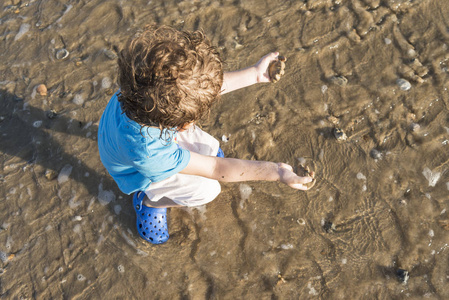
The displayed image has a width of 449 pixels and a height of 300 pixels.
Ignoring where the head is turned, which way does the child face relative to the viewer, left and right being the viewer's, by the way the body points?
facing to the right of the viewer

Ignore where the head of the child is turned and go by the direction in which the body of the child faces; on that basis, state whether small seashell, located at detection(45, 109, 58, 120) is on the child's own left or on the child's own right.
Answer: on the child's own left

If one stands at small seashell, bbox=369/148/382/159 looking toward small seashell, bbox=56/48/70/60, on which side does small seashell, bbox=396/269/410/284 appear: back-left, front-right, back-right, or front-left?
back-left

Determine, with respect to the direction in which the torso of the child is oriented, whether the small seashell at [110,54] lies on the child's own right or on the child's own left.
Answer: on the child's own left

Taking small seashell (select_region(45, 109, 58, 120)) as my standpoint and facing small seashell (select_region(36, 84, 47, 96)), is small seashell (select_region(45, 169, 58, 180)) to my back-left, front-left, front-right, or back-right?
back-left

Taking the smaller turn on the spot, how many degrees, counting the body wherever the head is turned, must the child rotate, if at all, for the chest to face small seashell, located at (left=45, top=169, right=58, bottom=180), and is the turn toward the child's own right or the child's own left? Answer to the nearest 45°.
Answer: approximately 135° to the child's own left
